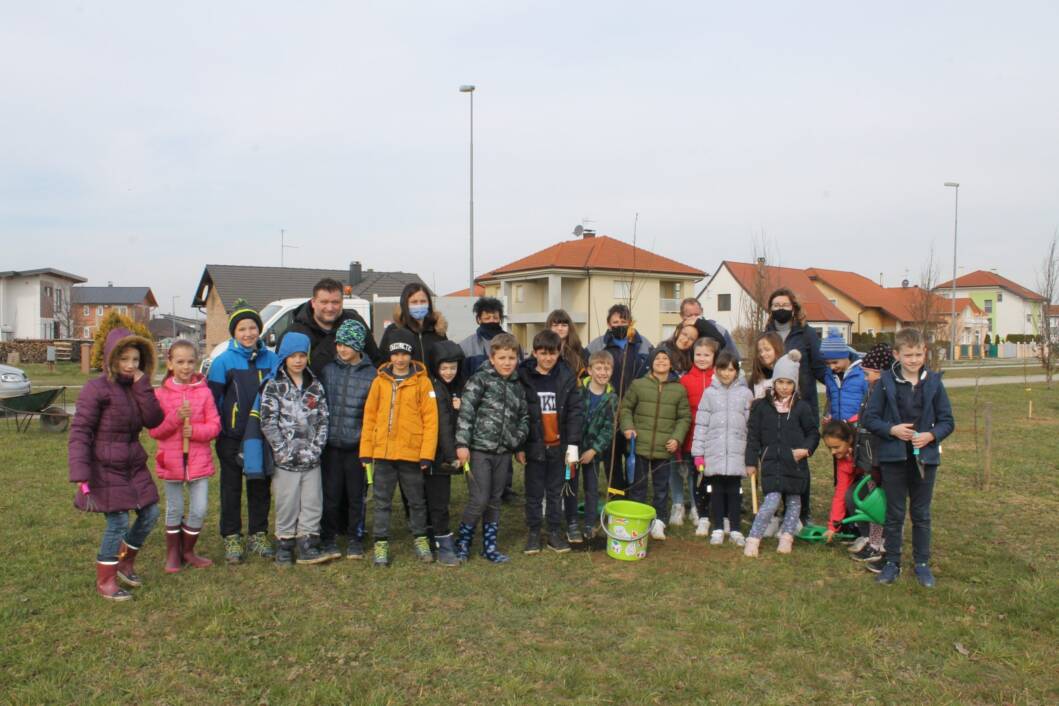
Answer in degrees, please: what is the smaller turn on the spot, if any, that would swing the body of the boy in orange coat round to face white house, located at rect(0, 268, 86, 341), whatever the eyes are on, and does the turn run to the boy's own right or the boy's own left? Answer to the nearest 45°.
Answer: approximately 135° to the boy's own right

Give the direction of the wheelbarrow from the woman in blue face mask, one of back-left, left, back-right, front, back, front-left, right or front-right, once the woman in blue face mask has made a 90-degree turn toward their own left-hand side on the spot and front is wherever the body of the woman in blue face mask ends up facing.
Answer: back-left

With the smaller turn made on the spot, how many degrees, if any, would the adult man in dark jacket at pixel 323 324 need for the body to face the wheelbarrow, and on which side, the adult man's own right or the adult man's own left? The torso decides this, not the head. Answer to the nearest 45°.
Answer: approximately 135° to the adult man's own right

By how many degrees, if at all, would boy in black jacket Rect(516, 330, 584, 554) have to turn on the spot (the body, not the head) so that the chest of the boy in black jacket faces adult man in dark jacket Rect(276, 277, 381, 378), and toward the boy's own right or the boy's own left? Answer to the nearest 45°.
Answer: approximately 90° to the boy's own right

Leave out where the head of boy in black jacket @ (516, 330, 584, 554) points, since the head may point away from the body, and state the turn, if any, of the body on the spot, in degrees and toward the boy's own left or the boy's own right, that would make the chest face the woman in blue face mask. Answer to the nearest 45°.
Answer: approximately 90° to the boy's own right

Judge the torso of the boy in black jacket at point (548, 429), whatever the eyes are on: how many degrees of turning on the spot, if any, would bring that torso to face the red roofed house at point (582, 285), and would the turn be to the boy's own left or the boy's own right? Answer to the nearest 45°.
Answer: approximately 180°

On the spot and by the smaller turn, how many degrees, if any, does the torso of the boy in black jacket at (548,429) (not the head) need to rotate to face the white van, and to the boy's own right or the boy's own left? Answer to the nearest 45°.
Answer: approximately 135° to the boy's own right

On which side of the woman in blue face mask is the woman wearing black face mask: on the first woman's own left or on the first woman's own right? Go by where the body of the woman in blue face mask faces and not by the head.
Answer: on the first woman's own left

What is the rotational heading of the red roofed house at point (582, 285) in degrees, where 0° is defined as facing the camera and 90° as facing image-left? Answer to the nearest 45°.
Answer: approximately 45°

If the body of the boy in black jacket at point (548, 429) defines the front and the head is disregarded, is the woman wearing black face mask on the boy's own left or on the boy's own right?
on the boy's own left

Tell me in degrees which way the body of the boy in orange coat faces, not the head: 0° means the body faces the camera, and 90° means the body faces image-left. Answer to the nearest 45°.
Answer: approximately 0°

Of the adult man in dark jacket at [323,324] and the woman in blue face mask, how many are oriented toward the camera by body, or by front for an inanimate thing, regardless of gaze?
2
